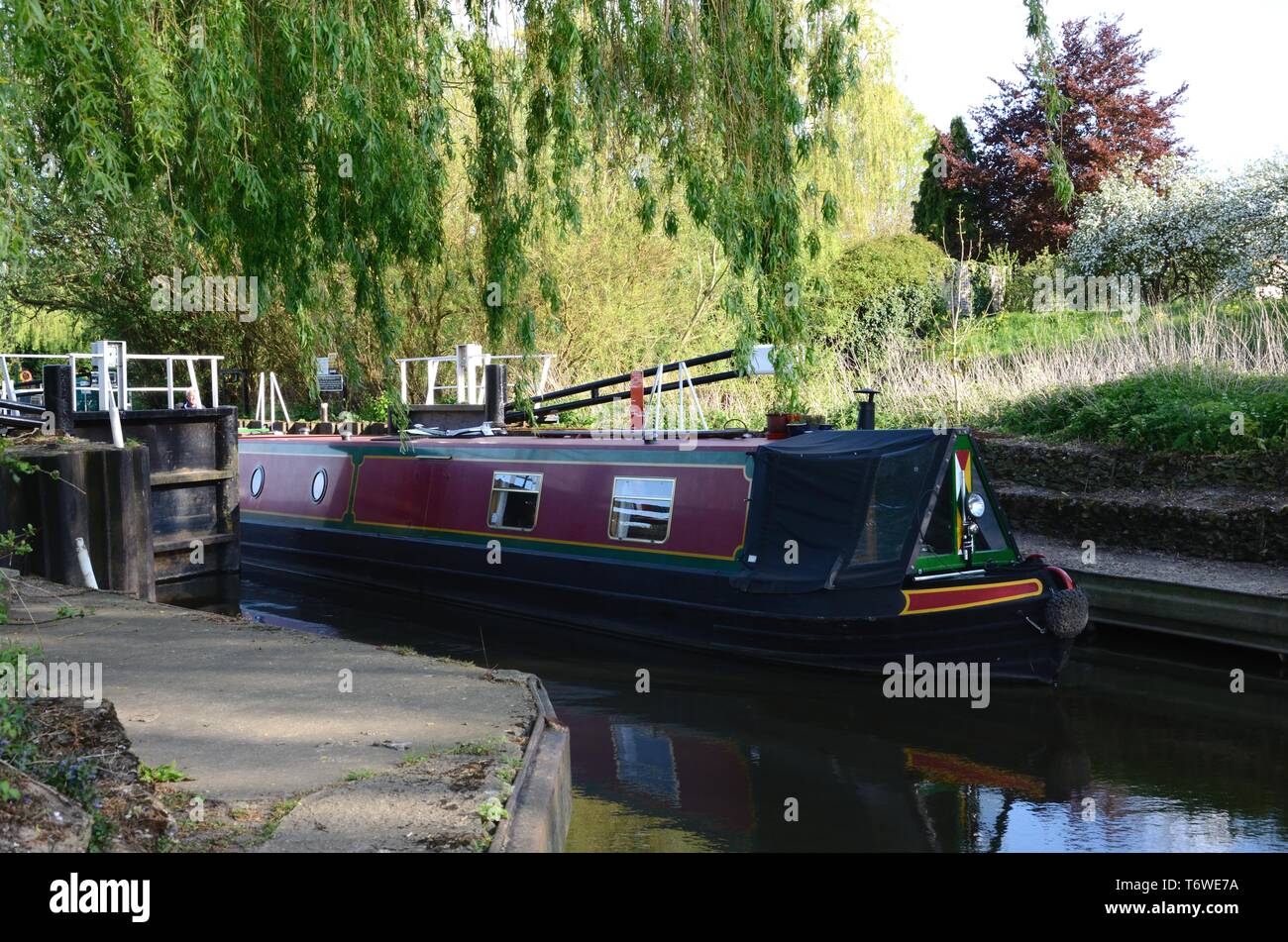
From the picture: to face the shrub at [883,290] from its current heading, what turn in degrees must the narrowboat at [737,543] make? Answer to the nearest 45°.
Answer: approximately 135° to its left

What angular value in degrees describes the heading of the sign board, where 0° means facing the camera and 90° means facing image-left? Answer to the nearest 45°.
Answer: approximately 0°

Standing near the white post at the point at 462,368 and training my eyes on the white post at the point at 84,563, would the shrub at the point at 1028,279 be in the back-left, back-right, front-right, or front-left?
back-left

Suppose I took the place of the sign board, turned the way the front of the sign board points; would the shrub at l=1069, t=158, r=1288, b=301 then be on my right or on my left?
on my left

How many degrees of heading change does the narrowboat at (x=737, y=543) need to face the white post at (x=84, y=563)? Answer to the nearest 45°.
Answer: approximately 135° to its right

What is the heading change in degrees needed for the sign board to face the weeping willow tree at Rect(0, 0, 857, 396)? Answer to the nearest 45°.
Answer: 0° — it already faces it

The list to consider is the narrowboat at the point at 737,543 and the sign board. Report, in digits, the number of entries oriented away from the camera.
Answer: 0
